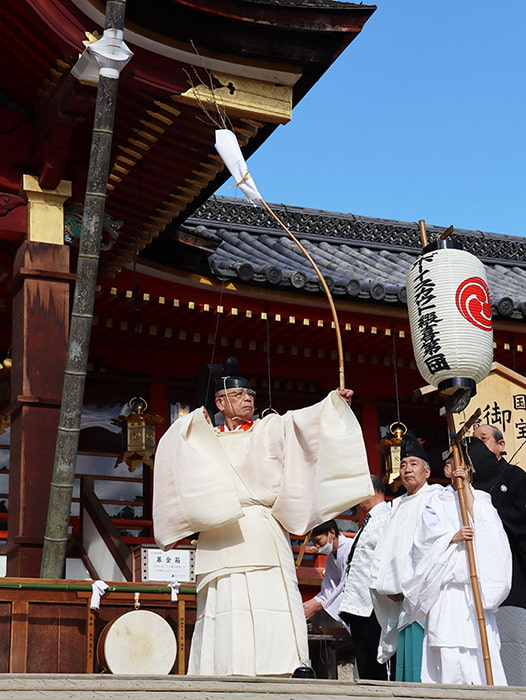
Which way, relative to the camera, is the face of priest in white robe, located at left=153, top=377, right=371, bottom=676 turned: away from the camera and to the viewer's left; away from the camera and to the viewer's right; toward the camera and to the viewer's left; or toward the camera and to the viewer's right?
toward the camera and to the viewer's right

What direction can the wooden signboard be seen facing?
toward the camera

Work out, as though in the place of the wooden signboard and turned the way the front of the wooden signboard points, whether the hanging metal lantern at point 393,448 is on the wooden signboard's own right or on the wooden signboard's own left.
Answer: on the wooden signboard's own right

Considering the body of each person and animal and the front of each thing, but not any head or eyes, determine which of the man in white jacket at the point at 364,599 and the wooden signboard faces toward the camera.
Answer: the wooden signboard

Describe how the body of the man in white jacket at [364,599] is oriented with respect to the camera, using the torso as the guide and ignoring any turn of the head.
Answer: to the viewer's left

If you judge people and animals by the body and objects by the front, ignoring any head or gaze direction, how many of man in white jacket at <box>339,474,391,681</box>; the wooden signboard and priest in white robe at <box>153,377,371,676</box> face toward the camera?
2

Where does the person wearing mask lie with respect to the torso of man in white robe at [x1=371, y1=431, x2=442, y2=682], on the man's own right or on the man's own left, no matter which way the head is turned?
on the man's own right

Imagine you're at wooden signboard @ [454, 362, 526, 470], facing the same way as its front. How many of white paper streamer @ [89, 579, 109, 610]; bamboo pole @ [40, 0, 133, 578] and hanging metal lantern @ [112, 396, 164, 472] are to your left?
0

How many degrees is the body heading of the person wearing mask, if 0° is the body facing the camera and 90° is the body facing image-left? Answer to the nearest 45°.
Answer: approximately 45°

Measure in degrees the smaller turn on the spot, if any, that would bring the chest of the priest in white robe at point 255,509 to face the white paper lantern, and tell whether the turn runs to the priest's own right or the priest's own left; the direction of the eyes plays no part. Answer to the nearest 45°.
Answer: approximately 135° to the priest's own left

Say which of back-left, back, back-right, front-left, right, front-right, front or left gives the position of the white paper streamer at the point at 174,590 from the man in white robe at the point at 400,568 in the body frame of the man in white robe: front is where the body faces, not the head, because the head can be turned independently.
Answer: front-right

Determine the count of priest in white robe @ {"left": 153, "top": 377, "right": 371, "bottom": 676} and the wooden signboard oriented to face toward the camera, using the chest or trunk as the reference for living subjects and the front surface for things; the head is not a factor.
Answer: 2

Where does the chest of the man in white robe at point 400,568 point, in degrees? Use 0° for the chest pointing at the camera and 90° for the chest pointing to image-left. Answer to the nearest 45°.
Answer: approximately 45°

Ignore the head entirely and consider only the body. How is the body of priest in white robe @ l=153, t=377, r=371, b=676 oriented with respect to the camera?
toward the camera

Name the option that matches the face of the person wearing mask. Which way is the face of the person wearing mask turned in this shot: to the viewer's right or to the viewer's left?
to the viewer's left
